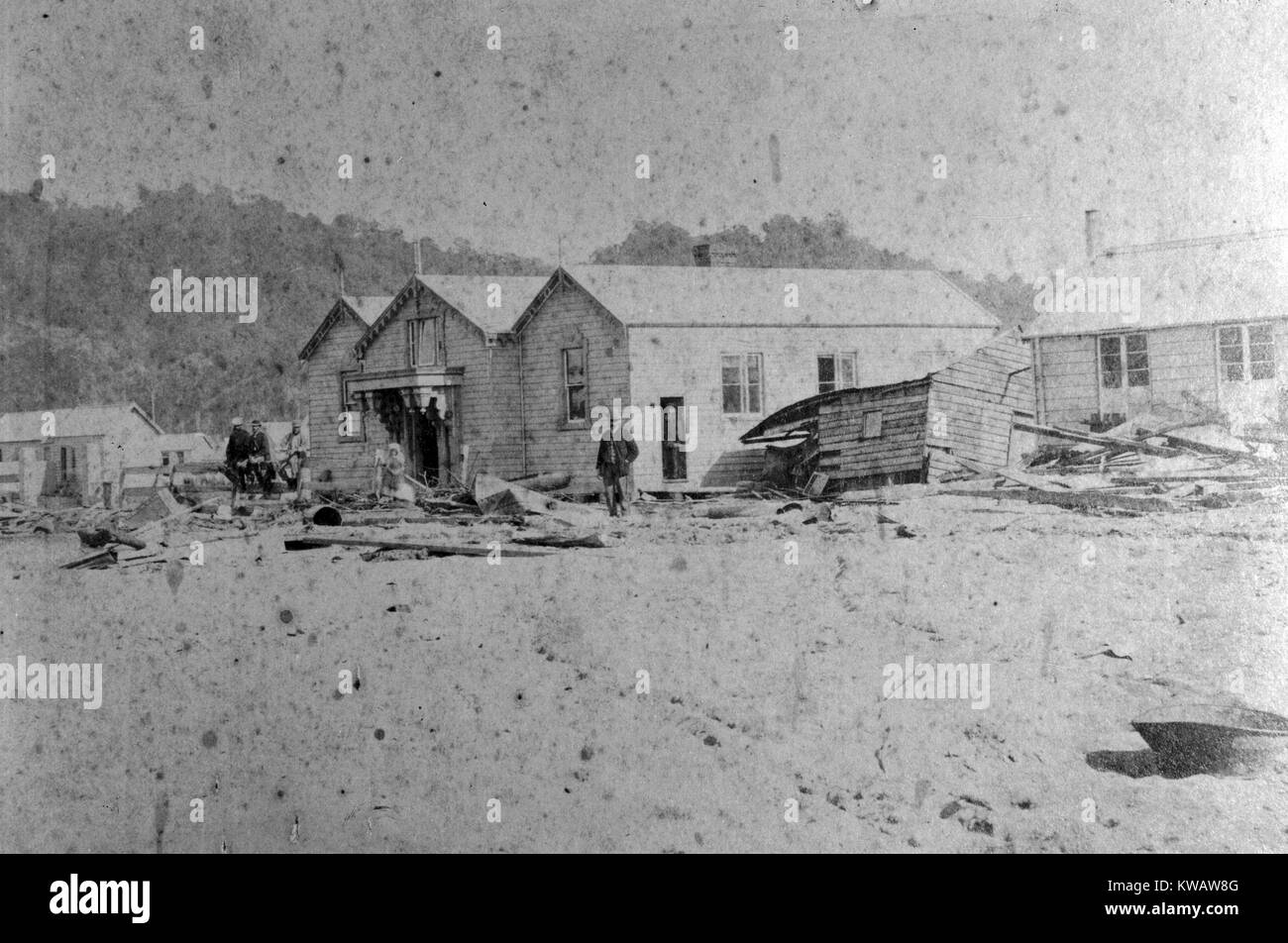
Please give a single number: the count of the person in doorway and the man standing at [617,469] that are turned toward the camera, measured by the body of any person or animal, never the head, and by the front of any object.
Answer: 2

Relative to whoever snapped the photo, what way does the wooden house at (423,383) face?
facing the viewer and to the left of the viewer

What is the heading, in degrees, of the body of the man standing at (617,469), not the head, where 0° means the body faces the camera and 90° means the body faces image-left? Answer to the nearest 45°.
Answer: approximately 0°

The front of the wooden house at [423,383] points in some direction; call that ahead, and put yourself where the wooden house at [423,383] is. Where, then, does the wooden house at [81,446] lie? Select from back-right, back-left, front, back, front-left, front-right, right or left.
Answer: front-right

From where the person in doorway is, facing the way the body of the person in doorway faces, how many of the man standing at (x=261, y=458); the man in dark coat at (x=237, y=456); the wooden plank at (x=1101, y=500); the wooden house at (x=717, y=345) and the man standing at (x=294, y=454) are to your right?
3

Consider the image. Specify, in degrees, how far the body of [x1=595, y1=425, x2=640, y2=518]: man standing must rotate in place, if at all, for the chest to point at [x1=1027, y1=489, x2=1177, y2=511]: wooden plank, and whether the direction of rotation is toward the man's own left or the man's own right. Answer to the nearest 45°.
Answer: approximately 90° to the man's own left

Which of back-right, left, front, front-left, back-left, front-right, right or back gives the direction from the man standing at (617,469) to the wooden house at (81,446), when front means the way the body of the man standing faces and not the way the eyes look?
right

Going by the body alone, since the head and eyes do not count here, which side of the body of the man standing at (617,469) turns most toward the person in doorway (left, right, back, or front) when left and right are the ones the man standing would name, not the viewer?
right

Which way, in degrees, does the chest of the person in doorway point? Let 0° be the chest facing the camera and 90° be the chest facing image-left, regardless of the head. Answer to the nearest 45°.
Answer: approximately 0°

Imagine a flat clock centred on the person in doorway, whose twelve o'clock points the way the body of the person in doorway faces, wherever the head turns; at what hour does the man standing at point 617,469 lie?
The man standing is roughly at 10 o'clock from the person in doorway.

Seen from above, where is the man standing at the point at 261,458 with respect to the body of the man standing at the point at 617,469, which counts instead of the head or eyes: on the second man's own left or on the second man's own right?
on the second man's own right

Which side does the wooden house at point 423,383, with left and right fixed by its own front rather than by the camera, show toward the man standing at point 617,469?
left
